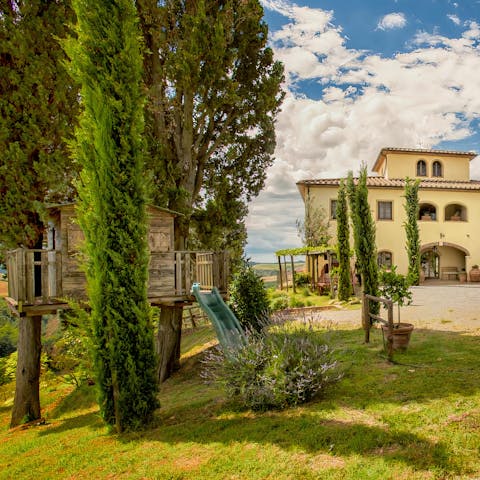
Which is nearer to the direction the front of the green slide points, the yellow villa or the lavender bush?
the lavender bush

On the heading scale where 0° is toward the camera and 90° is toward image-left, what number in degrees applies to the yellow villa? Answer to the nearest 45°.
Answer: approximately 0°

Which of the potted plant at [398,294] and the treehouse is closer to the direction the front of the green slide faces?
the potted plant

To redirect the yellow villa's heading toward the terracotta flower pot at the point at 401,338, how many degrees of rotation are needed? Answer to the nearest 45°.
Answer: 0° — it already faces it

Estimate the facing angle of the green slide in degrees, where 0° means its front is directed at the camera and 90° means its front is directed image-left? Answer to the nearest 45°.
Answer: approximately 315°

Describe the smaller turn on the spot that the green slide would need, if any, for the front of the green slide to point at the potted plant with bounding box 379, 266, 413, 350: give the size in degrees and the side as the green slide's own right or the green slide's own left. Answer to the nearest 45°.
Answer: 0° — it already faces it

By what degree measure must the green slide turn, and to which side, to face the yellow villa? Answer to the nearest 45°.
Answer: approximately 90° to its left

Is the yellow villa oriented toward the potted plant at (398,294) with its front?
yes

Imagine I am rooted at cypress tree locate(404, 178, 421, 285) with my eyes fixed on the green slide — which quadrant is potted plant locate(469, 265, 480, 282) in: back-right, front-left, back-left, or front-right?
back-left

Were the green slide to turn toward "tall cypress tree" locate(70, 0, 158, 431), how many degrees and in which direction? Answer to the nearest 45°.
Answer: approximately 45° to its right

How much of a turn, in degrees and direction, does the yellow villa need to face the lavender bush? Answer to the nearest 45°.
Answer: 0° — it already faces it

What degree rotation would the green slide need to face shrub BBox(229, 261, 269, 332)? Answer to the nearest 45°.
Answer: approximately 90° to its left
